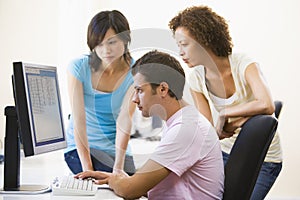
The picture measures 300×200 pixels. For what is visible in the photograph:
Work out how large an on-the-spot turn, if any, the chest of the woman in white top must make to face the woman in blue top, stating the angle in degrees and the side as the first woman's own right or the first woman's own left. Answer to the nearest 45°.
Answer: approximately 45° to the first woman's own right

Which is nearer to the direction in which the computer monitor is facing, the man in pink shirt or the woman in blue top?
the man in pink shirt

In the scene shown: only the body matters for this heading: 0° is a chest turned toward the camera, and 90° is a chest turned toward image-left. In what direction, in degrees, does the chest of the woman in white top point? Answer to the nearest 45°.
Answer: approximately 45°

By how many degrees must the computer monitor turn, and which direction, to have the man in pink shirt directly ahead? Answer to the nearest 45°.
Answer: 0° — it already faces them

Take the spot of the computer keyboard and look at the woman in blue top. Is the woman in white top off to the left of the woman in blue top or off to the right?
right

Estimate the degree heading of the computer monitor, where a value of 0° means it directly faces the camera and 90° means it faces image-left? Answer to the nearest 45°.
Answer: approximately 315°

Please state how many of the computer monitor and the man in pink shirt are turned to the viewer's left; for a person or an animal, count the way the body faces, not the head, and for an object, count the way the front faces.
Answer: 1

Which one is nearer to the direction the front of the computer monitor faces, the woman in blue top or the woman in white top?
the woman in white top

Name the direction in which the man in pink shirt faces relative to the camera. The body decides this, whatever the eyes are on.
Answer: to the viewer's left

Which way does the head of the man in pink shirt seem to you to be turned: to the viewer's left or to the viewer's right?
to the viewer's left
